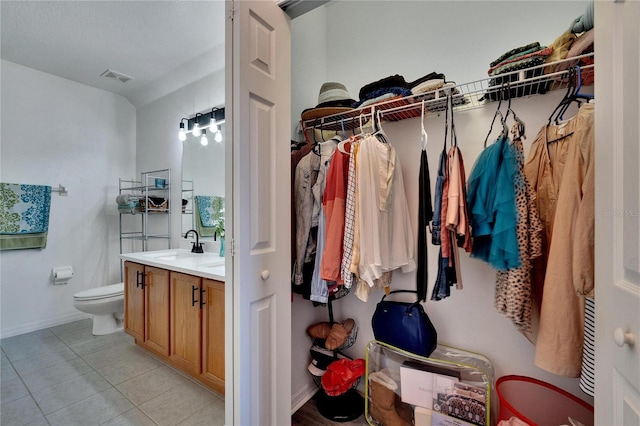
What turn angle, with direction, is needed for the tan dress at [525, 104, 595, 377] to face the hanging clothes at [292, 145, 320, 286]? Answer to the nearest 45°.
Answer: approximately 45° to its right

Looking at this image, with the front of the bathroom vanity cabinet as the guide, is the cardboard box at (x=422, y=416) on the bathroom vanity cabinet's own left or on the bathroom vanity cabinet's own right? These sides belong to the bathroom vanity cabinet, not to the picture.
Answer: on the bathroom vanity cabinet's own left

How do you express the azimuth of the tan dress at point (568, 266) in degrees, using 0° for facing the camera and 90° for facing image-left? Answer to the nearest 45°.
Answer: approximately 45°

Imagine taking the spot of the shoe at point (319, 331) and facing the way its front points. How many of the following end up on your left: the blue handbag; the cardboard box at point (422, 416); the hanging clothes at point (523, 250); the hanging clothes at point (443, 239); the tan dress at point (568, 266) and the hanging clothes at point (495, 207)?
6

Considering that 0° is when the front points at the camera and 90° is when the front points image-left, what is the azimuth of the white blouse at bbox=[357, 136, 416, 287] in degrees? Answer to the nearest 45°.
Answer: approximately 315°

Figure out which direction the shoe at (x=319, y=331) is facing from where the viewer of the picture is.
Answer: facing the viewer and to the left of the viewer

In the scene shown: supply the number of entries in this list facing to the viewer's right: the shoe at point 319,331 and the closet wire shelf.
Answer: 0

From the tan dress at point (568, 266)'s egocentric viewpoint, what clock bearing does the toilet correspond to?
The toilet is roughly at 1 o'clock from the tan dress.

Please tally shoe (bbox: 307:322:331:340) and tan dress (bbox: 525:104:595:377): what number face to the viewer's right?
0
